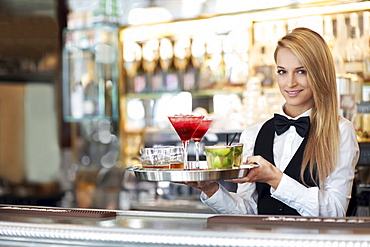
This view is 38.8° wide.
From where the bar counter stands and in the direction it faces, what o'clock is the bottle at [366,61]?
The bottle is roughly at 7 o'clock from the bar counter.

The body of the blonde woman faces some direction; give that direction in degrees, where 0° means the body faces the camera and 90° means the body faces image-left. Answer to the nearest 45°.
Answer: approximately 45°

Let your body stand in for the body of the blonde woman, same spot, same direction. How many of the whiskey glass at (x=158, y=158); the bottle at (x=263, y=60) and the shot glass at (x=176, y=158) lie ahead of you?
2

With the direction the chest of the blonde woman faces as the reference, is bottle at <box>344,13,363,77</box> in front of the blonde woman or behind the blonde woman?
behind

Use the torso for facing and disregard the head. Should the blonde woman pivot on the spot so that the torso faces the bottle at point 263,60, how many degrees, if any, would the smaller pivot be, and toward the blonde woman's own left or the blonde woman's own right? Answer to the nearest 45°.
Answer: approximately 135° to the blonde woman's own right

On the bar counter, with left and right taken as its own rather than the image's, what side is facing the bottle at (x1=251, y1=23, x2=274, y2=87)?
back

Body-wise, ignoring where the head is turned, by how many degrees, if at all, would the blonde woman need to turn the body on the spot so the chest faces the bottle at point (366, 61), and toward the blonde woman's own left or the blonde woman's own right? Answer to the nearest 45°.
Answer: approximately 135° to the blonde woman's own right

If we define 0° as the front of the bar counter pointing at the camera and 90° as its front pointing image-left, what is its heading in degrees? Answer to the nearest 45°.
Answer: approximately 0°
